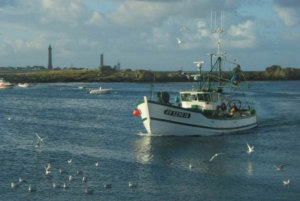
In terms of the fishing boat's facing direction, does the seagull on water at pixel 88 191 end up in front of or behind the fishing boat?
in front
